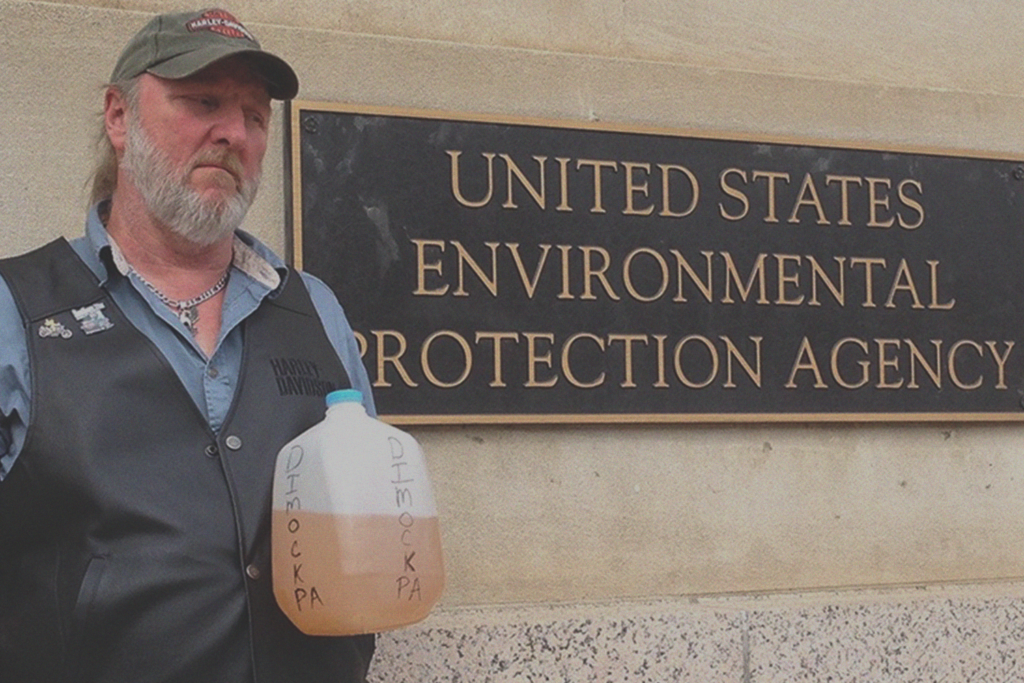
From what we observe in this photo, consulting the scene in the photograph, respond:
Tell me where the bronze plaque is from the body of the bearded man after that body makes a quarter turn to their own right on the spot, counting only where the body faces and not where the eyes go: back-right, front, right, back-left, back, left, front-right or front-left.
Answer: back

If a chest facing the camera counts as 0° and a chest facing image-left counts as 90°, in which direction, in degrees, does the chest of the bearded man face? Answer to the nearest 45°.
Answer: approximately 315°

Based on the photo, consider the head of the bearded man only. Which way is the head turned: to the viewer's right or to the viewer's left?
to the viewer's right
